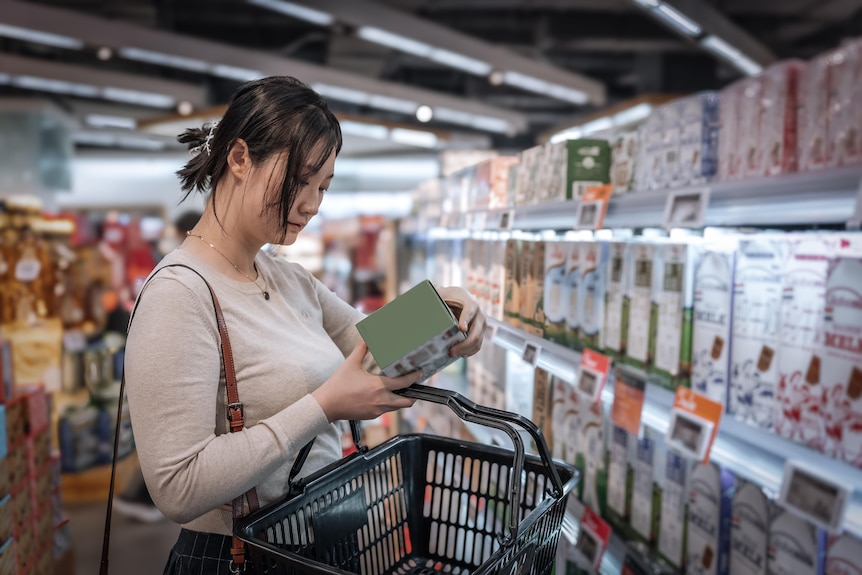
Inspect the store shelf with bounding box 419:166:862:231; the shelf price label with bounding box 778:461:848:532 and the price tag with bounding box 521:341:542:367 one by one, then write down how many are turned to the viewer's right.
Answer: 0

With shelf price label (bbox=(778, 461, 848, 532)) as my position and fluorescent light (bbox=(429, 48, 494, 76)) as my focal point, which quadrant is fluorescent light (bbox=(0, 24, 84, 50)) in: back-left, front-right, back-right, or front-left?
front-left

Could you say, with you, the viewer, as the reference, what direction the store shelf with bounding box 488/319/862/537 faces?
facing the viewer and to the left of the viewer

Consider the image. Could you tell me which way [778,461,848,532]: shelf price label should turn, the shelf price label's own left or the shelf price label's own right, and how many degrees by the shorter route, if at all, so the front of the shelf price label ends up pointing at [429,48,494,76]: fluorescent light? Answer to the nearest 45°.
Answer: approximately 90° to the shelf price label's own right

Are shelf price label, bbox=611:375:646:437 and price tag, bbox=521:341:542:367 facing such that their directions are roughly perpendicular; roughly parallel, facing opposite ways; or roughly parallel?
roughly parallel

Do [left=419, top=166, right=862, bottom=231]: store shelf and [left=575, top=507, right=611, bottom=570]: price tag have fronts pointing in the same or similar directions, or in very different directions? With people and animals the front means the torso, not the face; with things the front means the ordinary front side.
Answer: same or similar directions

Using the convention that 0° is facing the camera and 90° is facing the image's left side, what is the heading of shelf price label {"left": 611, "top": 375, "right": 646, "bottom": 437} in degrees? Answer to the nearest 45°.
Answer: approximately 45°

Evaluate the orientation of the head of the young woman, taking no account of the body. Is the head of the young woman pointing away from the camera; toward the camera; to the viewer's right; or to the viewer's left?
to the viewer's right

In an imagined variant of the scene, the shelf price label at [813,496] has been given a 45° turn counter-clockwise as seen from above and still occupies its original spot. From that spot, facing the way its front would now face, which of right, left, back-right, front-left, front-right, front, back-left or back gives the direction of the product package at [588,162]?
back-right

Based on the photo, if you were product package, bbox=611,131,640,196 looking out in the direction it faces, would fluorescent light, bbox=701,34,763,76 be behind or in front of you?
behind

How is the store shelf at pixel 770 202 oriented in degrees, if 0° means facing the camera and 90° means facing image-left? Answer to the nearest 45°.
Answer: approximately 45°
